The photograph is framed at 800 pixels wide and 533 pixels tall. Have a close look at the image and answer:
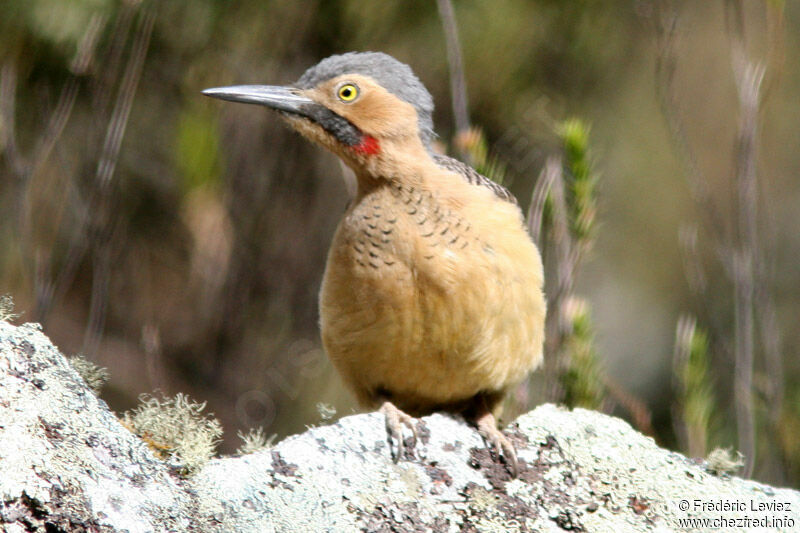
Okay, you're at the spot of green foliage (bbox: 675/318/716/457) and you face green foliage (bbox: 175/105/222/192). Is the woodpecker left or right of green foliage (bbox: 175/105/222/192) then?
left

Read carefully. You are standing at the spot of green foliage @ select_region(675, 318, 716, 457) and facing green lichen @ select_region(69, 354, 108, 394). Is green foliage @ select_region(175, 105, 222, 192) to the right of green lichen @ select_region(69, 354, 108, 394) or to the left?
right

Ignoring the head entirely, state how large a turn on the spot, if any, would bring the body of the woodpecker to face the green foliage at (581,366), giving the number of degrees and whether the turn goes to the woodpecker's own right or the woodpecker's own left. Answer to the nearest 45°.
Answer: approximately 135° to the woodpecker's own left

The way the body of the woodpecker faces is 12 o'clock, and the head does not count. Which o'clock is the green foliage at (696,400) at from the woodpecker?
The green foliage is roughly at 7 o'clock from the woodpecker.

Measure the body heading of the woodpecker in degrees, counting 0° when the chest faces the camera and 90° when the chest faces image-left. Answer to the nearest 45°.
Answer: approximately 45°
